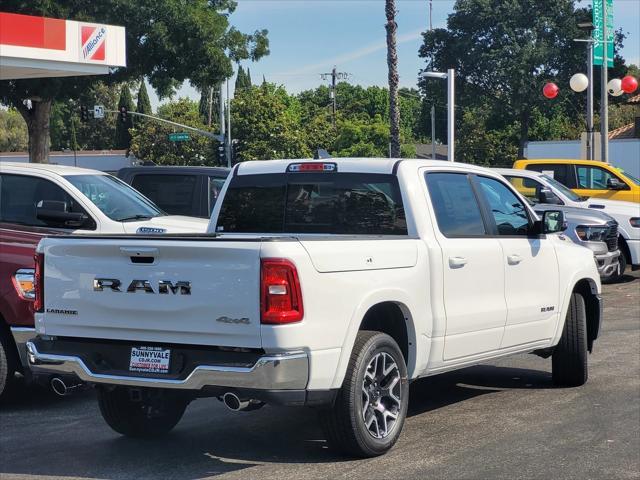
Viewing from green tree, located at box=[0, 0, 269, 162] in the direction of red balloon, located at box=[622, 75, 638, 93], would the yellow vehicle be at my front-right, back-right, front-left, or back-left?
front-right

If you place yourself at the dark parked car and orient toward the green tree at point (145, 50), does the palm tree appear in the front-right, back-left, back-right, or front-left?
front-right

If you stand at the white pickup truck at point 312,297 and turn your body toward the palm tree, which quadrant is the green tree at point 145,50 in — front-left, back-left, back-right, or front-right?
front-left

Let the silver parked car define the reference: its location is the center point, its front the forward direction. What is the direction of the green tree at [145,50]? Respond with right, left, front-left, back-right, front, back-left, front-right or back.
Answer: back

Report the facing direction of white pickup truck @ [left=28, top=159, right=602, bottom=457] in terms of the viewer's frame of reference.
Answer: facing away from the viewer and to the right of the viewer

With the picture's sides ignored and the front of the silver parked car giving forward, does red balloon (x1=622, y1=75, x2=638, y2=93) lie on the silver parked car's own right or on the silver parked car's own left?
on the silver parked car's own left

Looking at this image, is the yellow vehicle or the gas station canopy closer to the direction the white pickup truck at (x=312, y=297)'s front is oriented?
the yellow vehicle

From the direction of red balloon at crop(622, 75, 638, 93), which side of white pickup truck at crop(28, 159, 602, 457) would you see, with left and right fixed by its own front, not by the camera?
front

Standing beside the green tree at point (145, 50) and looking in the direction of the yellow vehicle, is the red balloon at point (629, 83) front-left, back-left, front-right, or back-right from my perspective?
front-left

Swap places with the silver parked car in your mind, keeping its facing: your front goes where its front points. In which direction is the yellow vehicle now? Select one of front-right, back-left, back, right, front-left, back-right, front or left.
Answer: back-left

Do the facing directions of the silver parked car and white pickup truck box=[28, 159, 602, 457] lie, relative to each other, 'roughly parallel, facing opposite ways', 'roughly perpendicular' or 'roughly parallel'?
roughly perpendicular

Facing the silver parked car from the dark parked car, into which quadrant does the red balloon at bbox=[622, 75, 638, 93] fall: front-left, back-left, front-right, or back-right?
front-left

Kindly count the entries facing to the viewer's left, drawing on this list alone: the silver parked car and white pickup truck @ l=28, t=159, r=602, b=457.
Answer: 0

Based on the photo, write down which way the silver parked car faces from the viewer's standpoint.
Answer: facing the viewer and to the right of the viewer

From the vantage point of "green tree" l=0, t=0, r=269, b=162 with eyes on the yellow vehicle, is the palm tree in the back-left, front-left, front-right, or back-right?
front-left

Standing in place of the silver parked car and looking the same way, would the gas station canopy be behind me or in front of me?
behind
